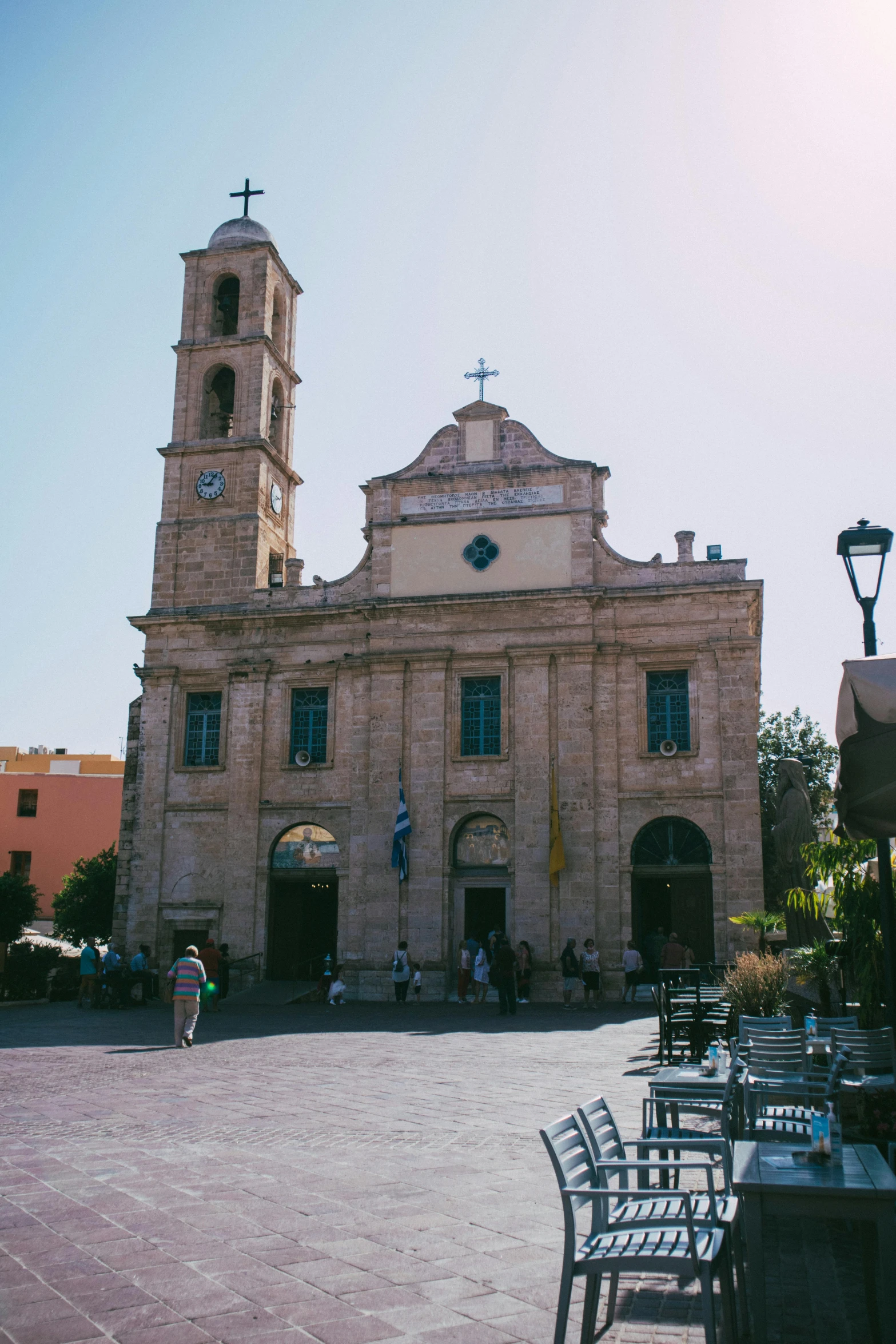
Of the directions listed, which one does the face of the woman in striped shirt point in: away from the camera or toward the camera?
away from the camera

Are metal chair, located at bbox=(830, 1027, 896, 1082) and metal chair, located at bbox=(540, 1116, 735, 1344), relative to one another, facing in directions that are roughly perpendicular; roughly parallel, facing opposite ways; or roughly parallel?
roughly perpendicular

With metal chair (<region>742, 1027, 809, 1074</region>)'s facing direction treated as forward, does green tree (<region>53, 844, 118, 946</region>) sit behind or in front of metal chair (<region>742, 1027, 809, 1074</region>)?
in front

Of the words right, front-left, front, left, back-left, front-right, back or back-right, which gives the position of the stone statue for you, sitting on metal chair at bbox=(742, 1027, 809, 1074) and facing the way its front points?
front

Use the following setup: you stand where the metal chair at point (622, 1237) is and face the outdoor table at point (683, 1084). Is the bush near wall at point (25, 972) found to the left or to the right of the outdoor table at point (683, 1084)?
left

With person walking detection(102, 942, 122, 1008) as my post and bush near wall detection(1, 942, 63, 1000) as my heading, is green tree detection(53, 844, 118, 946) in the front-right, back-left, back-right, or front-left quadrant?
front-right

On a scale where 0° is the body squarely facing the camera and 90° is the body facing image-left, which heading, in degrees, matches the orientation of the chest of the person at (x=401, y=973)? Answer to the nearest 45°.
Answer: approximately 180°

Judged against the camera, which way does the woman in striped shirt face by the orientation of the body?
away from the camera

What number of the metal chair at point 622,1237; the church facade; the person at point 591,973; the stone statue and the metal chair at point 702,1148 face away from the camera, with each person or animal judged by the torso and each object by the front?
0

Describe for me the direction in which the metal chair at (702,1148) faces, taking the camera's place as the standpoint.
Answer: facing to the right of the viewer

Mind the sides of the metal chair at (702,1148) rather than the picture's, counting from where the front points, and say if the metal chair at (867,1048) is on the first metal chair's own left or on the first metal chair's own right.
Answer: on the first metal chair's own left

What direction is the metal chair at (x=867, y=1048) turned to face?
away from the camera

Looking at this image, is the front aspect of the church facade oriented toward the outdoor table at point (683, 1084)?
yes

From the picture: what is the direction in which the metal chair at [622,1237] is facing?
to the viewer's right

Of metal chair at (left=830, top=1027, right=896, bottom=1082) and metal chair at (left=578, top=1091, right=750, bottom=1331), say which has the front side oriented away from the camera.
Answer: metal chair at (left=830, top=1027, right=896, bottom=1082)

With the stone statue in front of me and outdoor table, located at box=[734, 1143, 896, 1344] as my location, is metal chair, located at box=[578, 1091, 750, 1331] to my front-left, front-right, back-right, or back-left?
front-left

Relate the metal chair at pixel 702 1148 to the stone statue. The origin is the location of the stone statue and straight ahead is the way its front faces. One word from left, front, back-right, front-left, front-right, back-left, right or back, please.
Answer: left

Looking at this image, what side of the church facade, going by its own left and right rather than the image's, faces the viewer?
front

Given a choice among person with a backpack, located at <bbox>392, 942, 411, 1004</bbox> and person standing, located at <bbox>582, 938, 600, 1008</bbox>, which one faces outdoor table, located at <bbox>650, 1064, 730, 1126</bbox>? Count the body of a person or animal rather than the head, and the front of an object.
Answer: person standing, located at <bbox>582, 938, 600, 1008</bbox>
